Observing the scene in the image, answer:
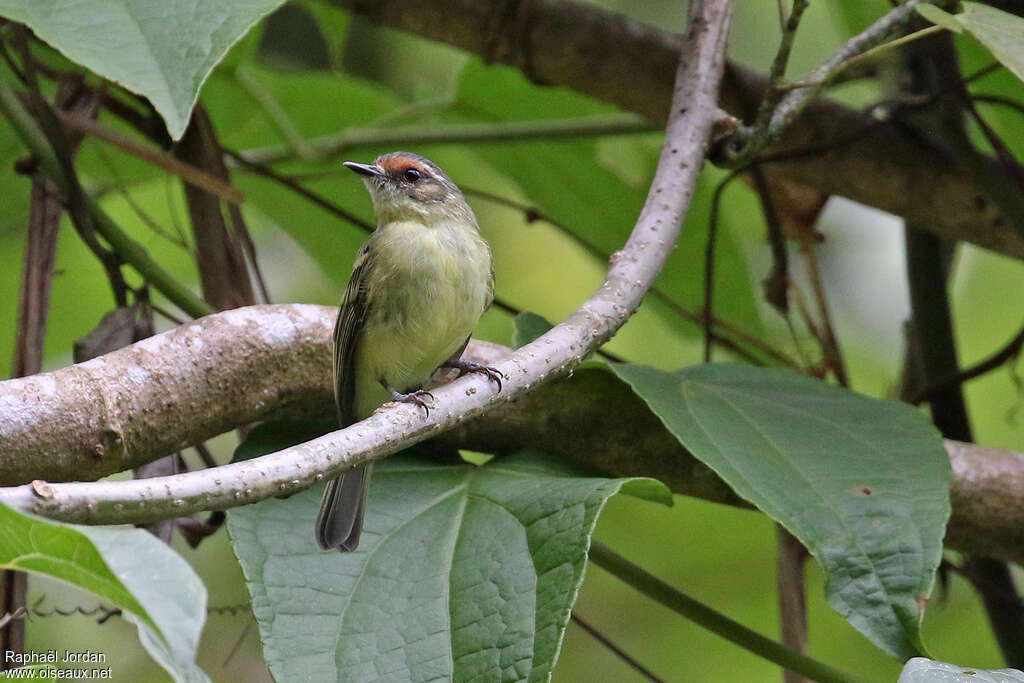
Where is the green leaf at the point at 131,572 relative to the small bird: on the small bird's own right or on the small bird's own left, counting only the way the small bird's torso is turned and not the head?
on the small bird's own right

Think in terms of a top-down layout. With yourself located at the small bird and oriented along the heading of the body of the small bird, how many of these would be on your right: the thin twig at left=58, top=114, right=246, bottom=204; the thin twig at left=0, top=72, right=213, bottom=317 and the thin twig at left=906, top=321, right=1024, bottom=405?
2

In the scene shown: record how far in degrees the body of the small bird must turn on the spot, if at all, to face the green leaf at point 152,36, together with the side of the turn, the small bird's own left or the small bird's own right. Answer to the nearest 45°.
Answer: approximately 45° to the small bird's own right

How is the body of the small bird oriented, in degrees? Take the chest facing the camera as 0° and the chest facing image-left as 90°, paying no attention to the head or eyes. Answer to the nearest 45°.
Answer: approximately 315°
